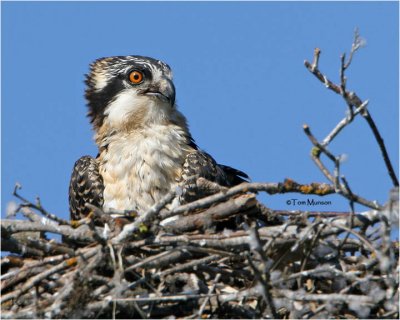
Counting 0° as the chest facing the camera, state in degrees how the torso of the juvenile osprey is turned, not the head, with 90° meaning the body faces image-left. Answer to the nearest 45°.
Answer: approximately 0°
